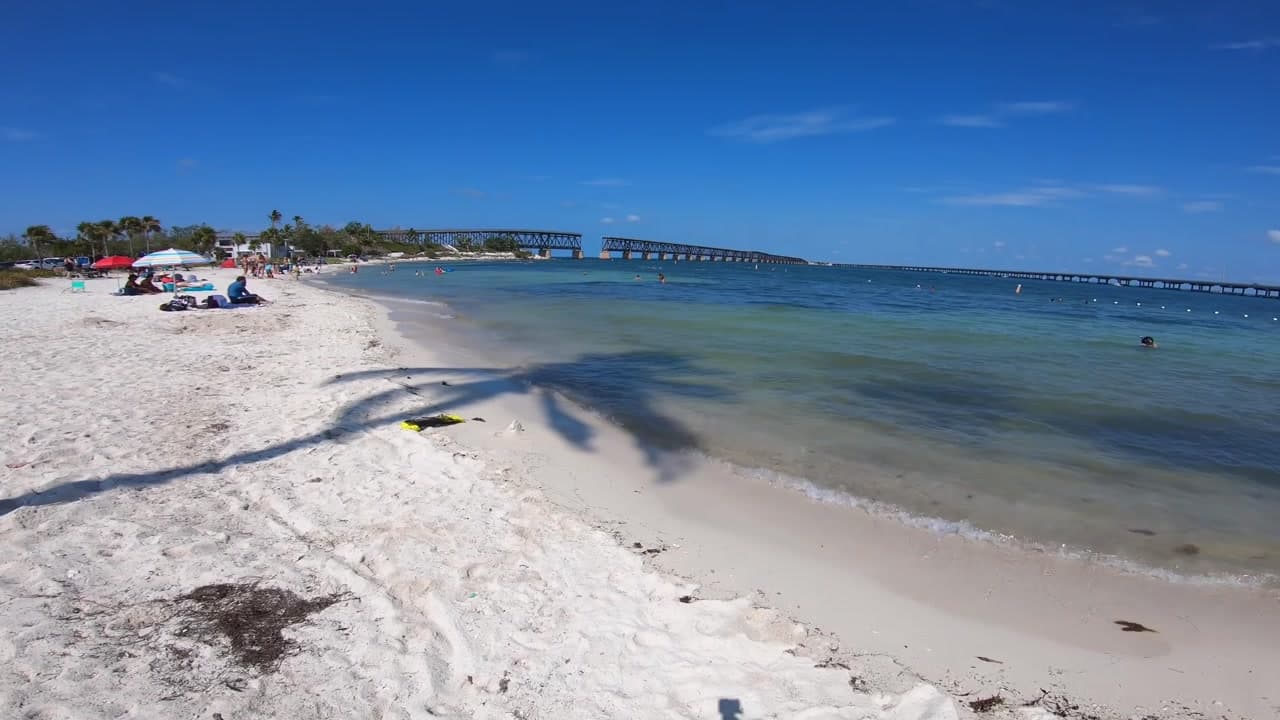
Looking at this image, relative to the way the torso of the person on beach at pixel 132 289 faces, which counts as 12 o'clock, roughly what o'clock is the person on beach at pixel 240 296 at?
the person on beach at pixel 240 296 is roughly at 2 o'clock from the person on beach at pixel 132 289.

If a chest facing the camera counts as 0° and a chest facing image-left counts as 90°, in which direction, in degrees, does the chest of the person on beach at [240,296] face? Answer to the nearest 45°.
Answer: approximately 270°

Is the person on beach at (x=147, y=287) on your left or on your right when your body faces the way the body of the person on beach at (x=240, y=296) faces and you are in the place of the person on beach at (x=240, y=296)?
on your left

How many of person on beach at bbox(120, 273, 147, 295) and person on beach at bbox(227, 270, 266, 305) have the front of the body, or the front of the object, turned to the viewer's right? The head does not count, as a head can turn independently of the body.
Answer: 2

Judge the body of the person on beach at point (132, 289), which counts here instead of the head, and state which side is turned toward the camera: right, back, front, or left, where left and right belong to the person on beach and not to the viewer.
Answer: right

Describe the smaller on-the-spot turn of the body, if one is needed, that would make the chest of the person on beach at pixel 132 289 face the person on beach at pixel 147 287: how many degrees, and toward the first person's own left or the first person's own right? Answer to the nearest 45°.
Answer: approximately 45° to the first person's own left

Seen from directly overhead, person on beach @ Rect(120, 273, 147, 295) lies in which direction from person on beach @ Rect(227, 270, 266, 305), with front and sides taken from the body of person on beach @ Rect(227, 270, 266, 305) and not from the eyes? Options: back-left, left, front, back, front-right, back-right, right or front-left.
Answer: back-left
